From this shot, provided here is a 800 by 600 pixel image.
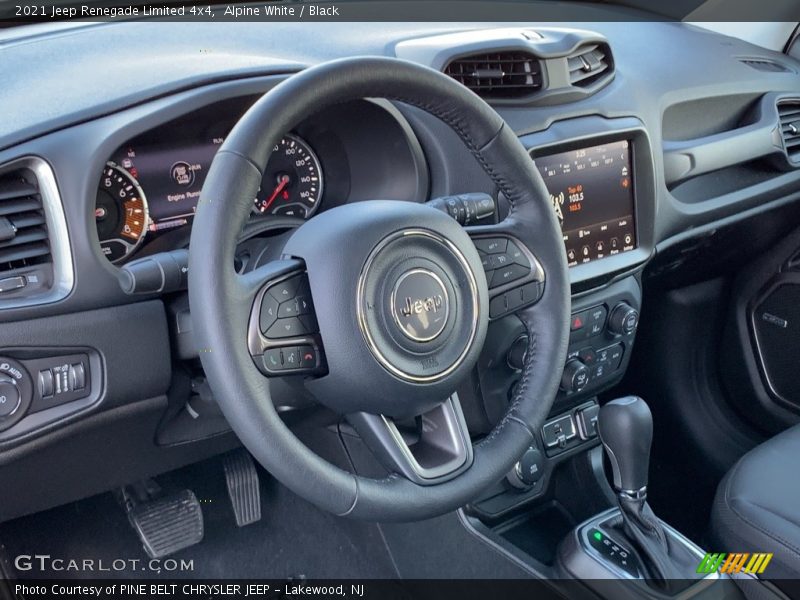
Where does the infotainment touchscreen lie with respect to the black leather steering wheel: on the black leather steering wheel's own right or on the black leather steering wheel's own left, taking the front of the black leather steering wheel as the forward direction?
on the black leather steering wheel's own left

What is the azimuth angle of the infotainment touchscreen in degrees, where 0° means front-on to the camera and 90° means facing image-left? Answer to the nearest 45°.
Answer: approximately 315°

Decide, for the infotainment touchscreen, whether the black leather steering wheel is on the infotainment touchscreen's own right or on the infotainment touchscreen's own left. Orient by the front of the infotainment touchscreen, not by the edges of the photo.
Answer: on the infotainment touchscreen's own right
